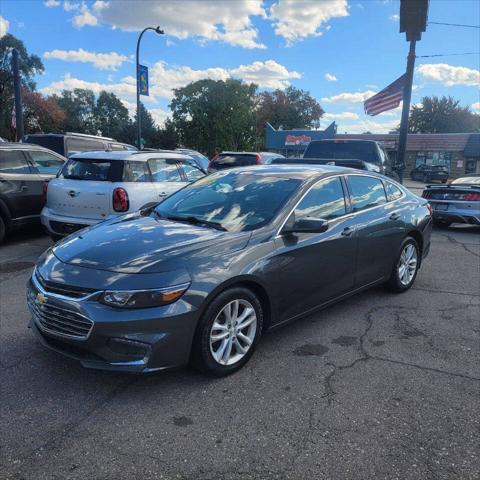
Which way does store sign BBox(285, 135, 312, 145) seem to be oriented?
toward the camera

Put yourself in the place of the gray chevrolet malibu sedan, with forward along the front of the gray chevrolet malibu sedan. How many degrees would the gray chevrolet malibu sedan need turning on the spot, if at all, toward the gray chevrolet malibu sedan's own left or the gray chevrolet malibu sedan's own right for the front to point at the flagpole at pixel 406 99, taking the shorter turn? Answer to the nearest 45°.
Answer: approximately 180°

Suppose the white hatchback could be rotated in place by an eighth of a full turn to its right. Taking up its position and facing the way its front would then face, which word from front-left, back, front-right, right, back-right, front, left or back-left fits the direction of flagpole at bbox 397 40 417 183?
front-left

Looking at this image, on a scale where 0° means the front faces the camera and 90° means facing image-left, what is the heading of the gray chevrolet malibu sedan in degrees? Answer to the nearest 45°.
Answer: approximately 45°

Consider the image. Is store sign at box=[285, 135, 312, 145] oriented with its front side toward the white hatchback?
yes

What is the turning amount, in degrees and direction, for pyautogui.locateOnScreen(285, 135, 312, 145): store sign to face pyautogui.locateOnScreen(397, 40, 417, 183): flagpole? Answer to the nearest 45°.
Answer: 0° — it already faces it

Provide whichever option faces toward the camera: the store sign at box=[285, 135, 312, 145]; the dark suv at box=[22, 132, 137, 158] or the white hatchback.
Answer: the store sign

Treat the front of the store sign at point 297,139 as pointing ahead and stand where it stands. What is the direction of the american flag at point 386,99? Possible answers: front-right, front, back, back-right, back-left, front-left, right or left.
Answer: front

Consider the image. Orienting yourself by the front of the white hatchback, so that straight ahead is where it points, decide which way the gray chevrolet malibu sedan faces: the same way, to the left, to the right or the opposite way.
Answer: the opposite way

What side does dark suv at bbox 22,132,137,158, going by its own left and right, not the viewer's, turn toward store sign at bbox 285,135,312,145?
front

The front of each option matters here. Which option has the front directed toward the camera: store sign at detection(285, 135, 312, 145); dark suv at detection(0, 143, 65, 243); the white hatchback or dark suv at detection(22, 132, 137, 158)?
the store sign

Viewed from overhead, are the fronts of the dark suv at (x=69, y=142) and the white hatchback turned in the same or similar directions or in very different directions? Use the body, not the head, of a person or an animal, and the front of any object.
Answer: same or similar directions

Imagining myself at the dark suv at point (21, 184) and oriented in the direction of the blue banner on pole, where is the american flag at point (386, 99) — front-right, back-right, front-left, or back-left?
front-right

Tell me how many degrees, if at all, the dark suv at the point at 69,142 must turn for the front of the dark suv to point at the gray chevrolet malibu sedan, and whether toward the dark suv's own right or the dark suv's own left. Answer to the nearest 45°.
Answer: approximately 135° to the dark suv's own right

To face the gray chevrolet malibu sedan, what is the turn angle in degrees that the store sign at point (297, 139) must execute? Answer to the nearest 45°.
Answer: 0° — it already faces it

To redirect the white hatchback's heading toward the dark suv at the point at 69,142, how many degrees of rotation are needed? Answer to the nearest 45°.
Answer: approximately 45° to its left
